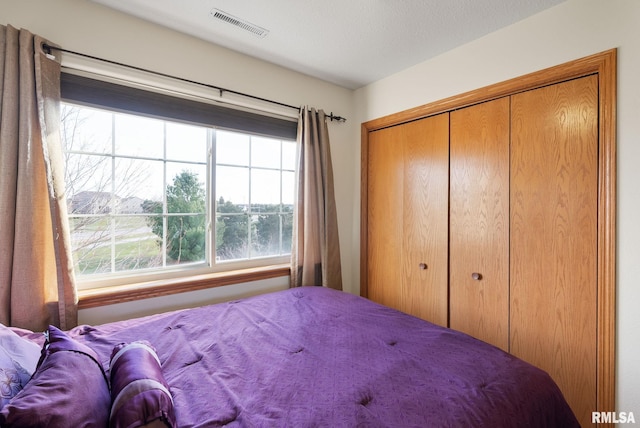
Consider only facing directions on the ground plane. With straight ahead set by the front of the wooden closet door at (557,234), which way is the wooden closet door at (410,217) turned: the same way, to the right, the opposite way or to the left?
the same way

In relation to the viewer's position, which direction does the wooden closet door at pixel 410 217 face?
facing the viewer and to the left of the viewer

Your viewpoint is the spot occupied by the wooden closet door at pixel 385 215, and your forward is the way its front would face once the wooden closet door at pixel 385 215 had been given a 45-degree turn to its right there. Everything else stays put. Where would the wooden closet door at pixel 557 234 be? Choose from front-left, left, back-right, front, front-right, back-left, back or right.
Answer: back-left

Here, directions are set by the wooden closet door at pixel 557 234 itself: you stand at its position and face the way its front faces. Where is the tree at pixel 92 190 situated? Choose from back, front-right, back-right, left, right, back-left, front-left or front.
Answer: right

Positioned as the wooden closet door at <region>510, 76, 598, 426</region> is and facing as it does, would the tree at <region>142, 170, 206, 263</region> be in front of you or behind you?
in front

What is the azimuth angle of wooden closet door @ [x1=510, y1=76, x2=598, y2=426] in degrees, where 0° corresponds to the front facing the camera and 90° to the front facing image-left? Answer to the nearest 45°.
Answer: approximately 45°

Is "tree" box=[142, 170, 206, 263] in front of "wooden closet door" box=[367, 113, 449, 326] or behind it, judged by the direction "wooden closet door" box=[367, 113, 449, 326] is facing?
in front

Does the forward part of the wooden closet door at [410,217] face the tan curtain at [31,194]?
yes

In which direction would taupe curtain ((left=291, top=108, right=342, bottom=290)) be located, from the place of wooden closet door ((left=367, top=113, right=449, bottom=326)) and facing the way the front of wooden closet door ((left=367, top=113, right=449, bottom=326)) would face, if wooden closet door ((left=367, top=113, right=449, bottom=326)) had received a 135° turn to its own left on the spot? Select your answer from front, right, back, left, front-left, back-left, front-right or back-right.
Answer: back
